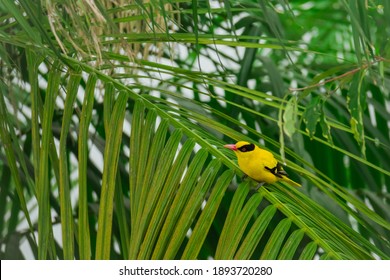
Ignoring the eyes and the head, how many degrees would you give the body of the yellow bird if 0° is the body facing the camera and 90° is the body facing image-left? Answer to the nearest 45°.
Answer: approximately 90°
